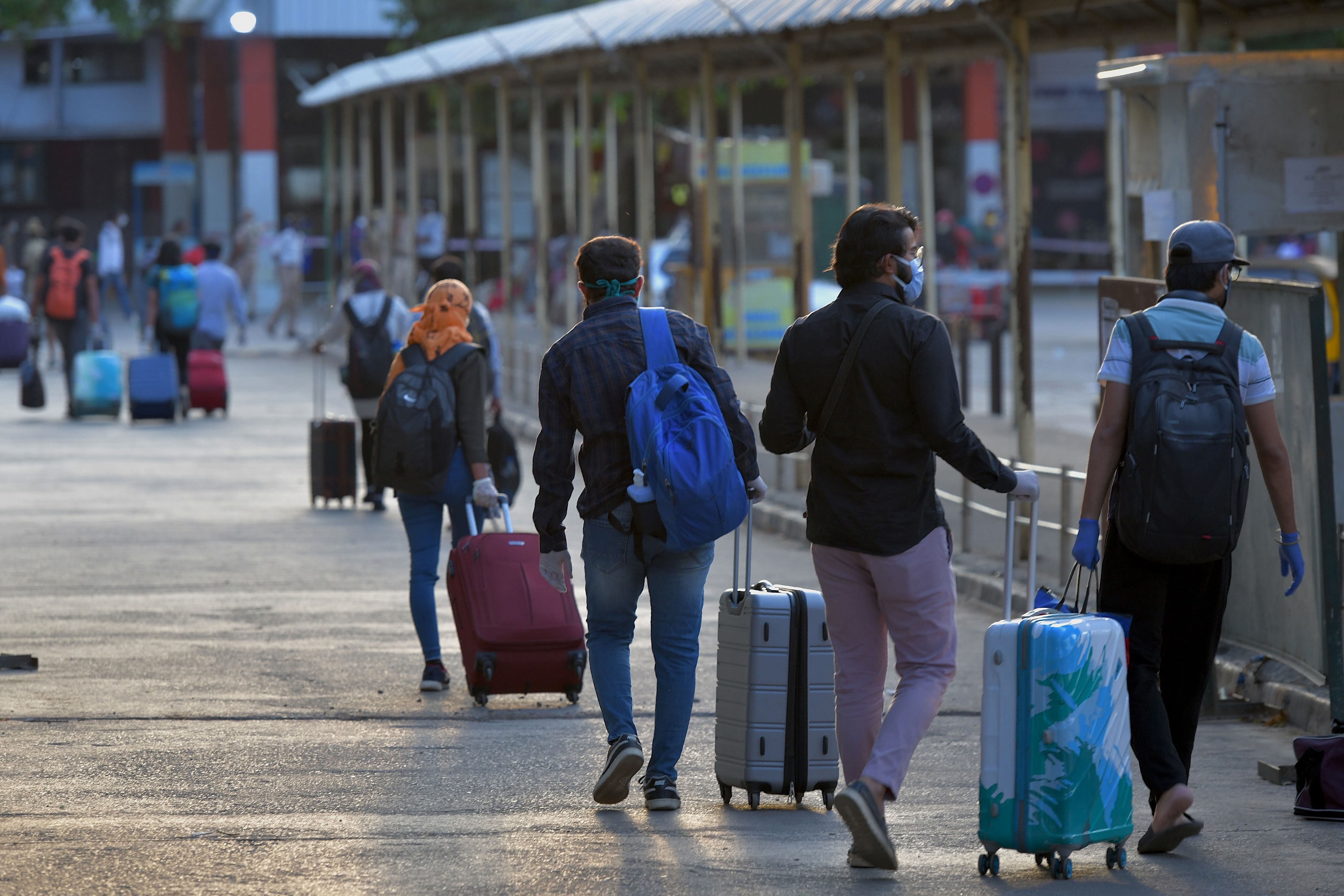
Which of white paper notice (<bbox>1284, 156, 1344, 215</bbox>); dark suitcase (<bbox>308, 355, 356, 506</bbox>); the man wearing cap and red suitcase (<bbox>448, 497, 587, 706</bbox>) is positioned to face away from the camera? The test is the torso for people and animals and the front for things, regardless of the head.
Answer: the man wearing cap

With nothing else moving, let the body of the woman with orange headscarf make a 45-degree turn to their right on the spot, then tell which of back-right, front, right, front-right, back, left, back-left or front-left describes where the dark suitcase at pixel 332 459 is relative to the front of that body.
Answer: front-left

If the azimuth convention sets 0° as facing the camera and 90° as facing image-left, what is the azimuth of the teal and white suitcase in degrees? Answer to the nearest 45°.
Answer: approximately 315°

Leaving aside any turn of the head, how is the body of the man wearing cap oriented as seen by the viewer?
away from the camera

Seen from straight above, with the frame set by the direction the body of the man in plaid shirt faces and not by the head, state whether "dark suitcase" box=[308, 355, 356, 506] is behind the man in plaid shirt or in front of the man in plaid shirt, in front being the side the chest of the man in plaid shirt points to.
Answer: in front

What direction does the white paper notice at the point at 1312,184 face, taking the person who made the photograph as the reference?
facing the viewer

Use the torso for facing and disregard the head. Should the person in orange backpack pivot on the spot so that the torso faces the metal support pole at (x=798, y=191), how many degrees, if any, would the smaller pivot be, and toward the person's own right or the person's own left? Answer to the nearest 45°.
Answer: approximately 135° to the person's own right

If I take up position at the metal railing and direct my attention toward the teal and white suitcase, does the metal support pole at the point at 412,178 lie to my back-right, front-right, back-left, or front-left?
back-right

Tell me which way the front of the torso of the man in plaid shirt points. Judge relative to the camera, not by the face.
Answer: away from the camera

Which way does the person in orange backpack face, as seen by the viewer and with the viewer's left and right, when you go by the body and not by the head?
facing away from the viewer

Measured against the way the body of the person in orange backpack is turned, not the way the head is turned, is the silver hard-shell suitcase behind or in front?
behind
